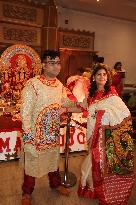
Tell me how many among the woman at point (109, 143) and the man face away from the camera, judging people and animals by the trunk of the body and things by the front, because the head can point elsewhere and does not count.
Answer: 0

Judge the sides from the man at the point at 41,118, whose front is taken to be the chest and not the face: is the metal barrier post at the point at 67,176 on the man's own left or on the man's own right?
on the man's own left

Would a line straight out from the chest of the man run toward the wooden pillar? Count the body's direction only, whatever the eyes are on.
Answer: no

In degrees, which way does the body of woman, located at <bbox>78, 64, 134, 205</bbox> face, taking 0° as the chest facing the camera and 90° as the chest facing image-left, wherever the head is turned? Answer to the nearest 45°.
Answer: approximately 45°

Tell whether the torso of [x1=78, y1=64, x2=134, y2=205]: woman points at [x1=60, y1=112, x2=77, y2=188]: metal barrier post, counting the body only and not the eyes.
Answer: no

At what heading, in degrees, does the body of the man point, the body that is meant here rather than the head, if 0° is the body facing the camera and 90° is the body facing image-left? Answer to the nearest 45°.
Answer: approximately 315°
